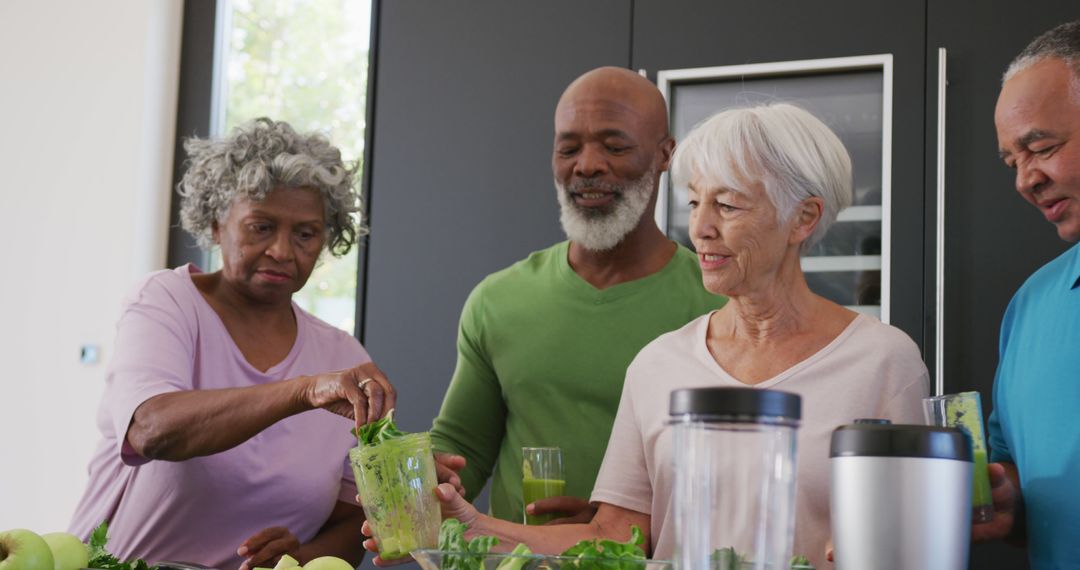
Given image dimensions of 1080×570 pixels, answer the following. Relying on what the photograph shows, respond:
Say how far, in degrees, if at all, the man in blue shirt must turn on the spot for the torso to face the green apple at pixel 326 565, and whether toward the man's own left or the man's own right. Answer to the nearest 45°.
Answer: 0° — they already face it

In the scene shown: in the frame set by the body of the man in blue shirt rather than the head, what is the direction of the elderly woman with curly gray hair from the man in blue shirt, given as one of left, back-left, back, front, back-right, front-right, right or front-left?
front-right

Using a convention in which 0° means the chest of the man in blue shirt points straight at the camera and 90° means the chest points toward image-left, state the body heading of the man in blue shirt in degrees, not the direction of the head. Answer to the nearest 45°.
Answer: approximately 45°

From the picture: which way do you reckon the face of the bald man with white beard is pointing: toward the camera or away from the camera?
toward the camera

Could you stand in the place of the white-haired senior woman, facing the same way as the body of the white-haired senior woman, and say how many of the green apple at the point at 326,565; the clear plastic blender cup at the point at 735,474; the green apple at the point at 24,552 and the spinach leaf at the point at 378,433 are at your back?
0

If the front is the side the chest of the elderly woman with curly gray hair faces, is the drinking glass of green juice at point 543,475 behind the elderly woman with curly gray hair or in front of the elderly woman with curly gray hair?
in front

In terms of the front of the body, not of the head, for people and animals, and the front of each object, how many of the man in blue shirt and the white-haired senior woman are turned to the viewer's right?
0

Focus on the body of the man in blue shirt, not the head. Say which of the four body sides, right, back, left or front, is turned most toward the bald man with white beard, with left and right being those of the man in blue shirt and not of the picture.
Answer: right

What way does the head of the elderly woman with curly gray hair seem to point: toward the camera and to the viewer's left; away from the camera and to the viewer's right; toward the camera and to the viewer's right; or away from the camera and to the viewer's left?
toward the camera and to the viewer's right

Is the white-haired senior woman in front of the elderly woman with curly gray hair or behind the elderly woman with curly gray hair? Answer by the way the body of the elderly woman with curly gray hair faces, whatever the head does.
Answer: in front

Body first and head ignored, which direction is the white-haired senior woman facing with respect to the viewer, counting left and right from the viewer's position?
facing the viewer and to the left of the viewer

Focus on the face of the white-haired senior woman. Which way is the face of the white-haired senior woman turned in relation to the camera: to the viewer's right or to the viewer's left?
to the viewer's left

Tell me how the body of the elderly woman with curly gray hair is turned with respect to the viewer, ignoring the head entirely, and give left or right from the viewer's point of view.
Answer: facing the viewer and to the right of the viewer

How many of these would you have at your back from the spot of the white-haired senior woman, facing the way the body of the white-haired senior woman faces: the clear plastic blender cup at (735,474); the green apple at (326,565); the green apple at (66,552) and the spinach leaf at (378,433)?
0
